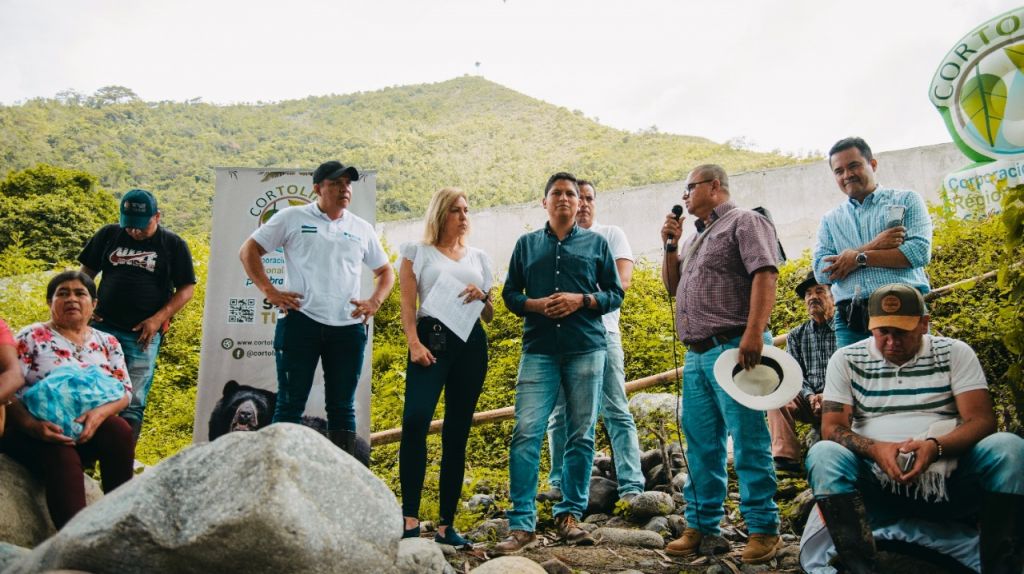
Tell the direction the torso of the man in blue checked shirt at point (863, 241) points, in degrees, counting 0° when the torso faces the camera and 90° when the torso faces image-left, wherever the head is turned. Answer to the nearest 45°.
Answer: approximately 45°

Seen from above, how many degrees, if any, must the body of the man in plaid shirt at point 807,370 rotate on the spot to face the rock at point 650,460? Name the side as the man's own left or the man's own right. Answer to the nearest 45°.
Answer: approximately 45° to the man's own right

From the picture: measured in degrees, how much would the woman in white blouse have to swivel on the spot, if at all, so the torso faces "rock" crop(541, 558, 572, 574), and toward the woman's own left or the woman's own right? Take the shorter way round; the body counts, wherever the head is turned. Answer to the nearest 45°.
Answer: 0° — they already face it

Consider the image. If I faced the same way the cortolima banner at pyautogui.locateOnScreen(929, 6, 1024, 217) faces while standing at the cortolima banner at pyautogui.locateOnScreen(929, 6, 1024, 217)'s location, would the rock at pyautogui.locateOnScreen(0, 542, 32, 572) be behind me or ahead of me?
ahead

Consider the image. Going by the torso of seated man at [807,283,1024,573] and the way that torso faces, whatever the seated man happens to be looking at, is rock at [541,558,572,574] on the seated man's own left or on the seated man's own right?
on the seated man's own right

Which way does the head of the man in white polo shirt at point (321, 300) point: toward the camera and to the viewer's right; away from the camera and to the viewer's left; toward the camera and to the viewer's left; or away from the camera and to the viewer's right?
toward the camera and to the viewer's right

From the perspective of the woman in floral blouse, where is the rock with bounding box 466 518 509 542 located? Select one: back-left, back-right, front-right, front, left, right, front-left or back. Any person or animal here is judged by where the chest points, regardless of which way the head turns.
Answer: front-left

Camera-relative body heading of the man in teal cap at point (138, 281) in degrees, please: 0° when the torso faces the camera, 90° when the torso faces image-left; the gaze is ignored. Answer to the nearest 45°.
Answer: approximately 0°

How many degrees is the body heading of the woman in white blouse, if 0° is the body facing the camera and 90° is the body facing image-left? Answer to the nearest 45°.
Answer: approximately 315°

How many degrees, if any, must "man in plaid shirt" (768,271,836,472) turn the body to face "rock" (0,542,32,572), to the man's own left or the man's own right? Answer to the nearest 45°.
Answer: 0° — they already face it

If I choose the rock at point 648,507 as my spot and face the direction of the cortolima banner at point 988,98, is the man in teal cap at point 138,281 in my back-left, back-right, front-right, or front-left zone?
back-left

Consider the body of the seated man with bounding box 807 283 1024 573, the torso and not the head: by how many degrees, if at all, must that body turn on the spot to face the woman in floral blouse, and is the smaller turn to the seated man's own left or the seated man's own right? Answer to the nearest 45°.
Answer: approximately 90° to the seated man's own right

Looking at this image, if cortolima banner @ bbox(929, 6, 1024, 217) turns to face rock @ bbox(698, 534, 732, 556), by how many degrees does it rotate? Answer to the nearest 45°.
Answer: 0° — it already faces it
